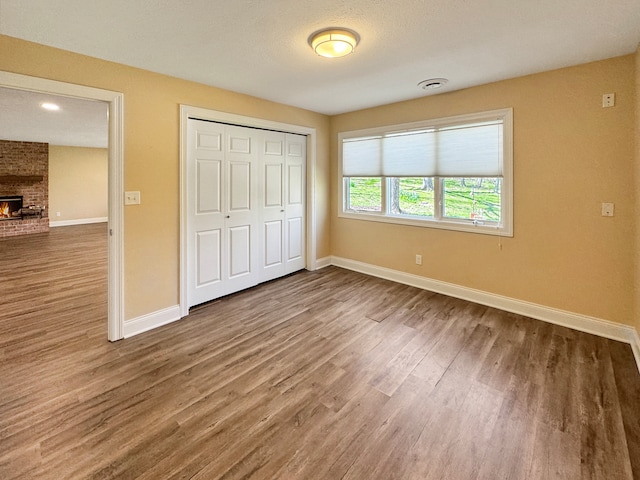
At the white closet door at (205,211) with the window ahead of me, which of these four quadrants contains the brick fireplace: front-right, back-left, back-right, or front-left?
back-left

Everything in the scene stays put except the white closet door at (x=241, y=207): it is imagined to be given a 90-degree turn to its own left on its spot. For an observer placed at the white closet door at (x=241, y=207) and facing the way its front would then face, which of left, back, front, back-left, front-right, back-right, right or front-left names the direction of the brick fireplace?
left

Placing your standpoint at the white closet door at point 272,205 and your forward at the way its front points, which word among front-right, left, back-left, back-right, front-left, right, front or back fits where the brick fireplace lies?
back

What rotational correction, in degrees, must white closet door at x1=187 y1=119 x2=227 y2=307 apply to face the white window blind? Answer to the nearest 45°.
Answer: approximately 45° to its left

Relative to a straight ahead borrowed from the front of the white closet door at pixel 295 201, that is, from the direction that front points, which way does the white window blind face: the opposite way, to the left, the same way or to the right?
to the right

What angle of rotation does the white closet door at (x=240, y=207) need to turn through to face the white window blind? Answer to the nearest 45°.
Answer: approximately 45° to its left

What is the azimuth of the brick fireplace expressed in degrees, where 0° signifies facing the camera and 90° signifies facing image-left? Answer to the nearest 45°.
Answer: approximately 315°

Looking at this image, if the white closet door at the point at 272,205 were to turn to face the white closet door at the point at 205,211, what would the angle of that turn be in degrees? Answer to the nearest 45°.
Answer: approximately 90° to its right

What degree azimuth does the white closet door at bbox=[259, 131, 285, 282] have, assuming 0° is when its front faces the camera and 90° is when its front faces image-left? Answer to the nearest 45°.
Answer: approximately 315°
